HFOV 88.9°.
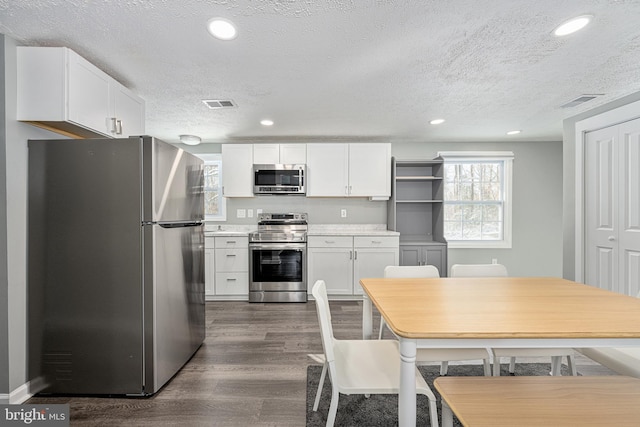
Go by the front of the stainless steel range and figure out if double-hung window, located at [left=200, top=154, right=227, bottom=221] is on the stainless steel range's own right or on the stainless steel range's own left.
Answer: on the stainless steel range's own right

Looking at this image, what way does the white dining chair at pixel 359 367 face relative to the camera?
to the viewer's right

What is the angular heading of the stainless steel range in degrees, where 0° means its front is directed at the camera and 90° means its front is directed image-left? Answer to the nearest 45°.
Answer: approximately 0°

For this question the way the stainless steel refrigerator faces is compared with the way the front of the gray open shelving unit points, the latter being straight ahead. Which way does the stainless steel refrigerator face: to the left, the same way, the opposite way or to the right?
to the left

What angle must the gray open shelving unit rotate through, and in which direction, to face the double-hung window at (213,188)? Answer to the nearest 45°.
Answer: approximately 90° to its right

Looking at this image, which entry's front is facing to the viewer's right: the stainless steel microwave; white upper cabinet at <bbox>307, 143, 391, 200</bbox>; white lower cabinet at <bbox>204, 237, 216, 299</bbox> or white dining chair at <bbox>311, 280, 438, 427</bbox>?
the white dining chair

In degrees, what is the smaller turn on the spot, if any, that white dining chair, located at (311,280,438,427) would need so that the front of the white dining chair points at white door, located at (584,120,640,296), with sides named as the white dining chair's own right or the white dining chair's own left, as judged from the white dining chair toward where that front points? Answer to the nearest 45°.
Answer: approximately 45° to the white dining chair's own left

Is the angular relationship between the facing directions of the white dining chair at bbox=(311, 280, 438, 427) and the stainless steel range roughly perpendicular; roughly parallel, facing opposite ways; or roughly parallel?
roughly perpendicular

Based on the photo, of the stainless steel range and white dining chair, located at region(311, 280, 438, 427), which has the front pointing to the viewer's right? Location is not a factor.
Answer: the white dining chair
